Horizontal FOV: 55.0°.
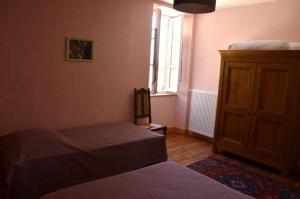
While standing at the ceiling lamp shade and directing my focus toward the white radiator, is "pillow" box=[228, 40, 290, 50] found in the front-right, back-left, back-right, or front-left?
front-right

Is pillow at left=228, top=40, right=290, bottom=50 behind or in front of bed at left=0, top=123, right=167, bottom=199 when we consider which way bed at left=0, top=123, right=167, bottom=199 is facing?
in front

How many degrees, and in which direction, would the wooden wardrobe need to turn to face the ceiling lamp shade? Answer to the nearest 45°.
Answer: approximately 45° to its left

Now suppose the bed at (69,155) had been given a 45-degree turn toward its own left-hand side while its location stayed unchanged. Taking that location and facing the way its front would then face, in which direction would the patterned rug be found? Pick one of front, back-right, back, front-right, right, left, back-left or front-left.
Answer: right

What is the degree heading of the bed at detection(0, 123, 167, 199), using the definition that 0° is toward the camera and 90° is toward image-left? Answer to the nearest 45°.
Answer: approximately 225°

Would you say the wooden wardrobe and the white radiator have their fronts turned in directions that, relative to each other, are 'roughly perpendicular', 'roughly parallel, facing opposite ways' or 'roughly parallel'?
roughly parallel

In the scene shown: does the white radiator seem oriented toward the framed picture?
yes

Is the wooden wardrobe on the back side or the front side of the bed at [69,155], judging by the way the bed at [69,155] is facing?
on the front side

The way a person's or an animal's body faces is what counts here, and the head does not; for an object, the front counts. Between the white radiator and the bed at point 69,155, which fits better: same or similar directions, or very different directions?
very different directions

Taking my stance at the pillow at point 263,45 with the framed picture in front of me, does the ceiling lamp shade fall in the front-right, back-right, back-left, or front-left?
front-left

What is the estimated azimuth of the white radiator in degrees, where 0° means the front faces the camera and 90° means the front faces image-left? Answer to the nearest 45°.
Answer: approximately 45°

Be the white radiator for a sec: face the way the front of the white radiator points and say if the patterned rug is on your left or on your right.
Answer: on your left

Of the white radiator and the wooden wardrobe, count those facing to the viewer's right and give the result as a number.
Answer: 0
